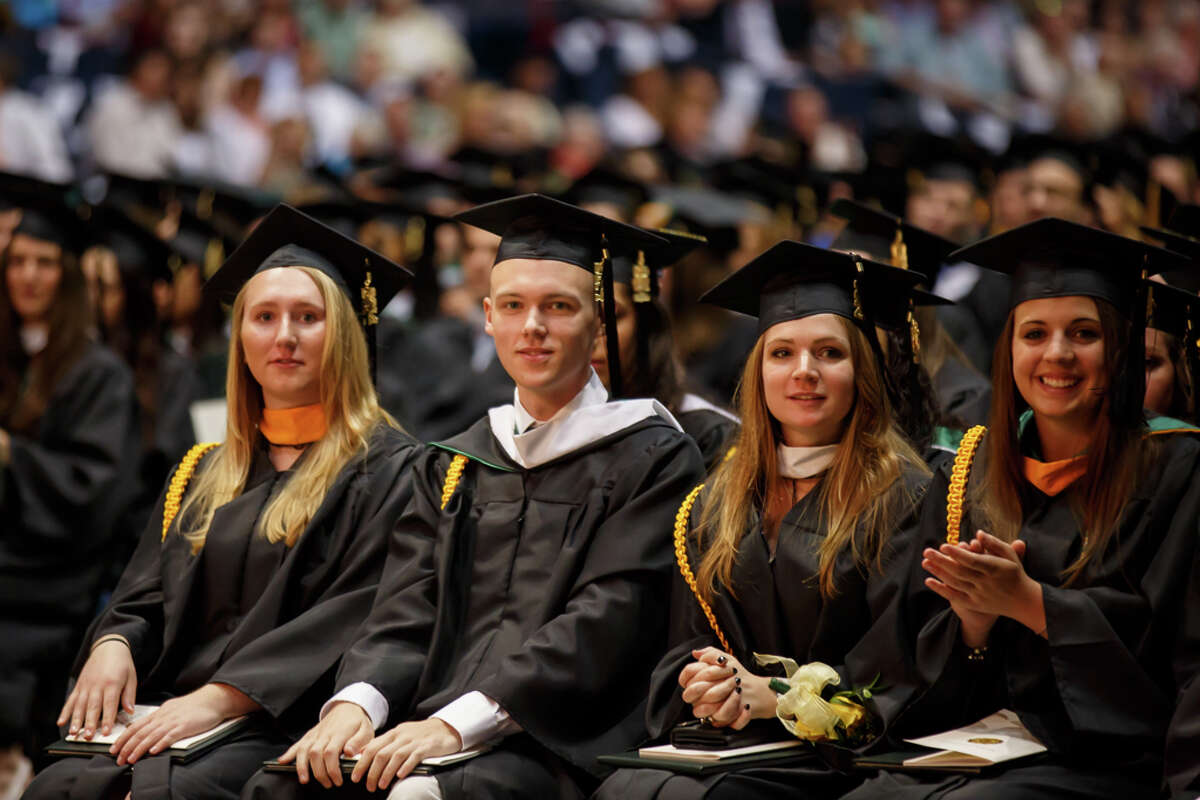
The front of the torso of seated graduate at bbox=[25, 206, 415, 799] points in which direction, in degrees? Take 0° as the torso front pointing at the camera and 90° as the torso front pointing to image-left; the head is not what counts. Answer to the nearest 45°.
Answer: approximately 45°

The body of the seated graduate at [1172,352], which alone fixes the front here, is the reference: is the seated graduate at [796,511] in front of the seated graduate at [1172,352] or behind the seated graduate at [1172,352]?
in front

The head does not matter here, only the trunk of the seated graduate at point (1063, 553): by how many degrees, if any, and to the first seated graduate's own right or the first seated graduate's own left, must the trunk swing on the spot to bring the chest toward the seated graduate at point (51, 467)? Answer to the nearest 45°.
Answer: approximately 45° to the first seated graduate's own right

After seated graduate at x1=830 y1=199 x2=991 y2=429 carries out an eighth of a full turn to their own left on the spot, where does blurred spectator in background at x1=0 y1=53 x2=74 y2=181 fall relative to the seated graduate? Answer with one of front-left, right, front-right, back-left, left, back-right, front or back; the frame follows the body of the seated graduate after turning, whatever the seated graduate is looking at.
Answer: back-right

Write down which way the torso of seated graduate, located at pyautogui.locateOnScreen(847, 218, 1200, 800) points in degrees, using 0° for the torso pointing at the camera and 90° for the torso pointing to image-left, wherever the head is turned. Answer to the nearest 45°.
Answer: approximately 45°

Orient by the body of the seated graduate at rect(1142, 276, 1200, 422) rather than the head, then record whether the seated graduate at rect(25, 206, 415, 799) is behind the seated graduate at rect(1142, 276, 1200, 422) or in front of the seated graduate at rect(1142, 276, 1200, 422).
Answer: in front

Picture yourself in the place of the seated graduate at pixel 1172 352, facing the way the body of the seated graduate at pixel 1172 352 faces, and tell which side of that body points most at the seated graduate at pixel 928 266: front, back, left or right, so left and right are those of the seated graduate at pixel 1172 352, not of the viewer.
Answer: right

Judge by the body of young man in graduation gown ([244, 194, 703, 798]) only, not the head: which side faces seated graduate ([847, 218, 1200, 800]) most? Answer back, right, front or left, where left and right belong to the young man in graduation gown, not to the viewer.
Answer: left
